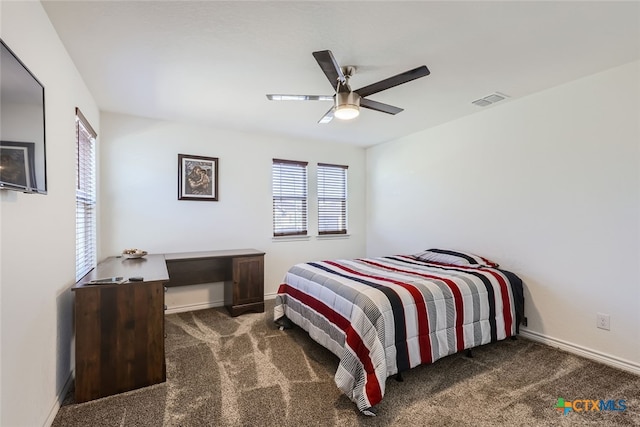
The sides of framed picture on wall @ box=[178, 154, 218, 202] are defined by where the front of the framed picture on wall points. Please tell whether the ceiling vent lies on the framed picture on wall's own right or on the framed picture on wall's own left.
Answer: on the framed picture on wall's own left

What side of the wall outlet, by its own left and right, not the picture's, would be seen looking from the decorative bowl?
front

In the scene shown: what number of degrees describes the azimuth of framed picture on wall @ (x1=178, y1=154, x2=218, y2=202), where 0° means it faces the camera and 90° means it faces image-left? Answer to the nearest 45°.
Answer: approximately 0°

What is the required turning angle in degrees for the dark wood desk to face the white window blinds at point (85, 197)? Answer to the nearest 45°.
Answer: approximately 90° to its right

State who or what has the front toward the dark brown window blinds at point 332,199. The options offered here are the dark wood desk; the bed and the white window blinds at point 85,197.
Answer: the white window blinds at point 85,197

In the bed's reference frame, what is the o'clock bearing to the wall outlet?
The wall outlet is roughly at 7 o'clock from the bed.

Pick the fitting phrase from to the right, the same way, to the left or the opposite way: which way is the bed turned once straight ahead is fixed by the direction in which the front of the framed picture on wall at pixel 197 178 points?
to the right

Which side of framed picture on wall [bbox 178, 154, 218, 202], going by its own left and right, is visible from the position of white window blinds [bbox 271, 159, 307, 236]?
left

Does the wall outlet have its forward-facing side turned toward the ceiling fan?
yes

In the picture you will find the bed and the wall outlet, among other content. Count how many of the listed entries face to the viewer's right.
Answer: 0

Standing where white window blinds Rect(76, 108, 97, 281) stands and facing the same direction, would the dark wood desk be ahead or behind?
ahead

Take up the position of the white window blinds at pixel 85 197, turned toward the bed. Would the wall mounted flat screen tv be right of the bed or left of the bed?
right

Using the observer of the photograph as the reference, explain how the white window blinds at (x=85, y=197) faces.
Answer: facing to the right of the viewer

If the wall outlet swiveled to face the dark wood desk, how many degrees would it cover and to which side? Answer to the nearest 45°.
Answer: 0° — it already faces it
